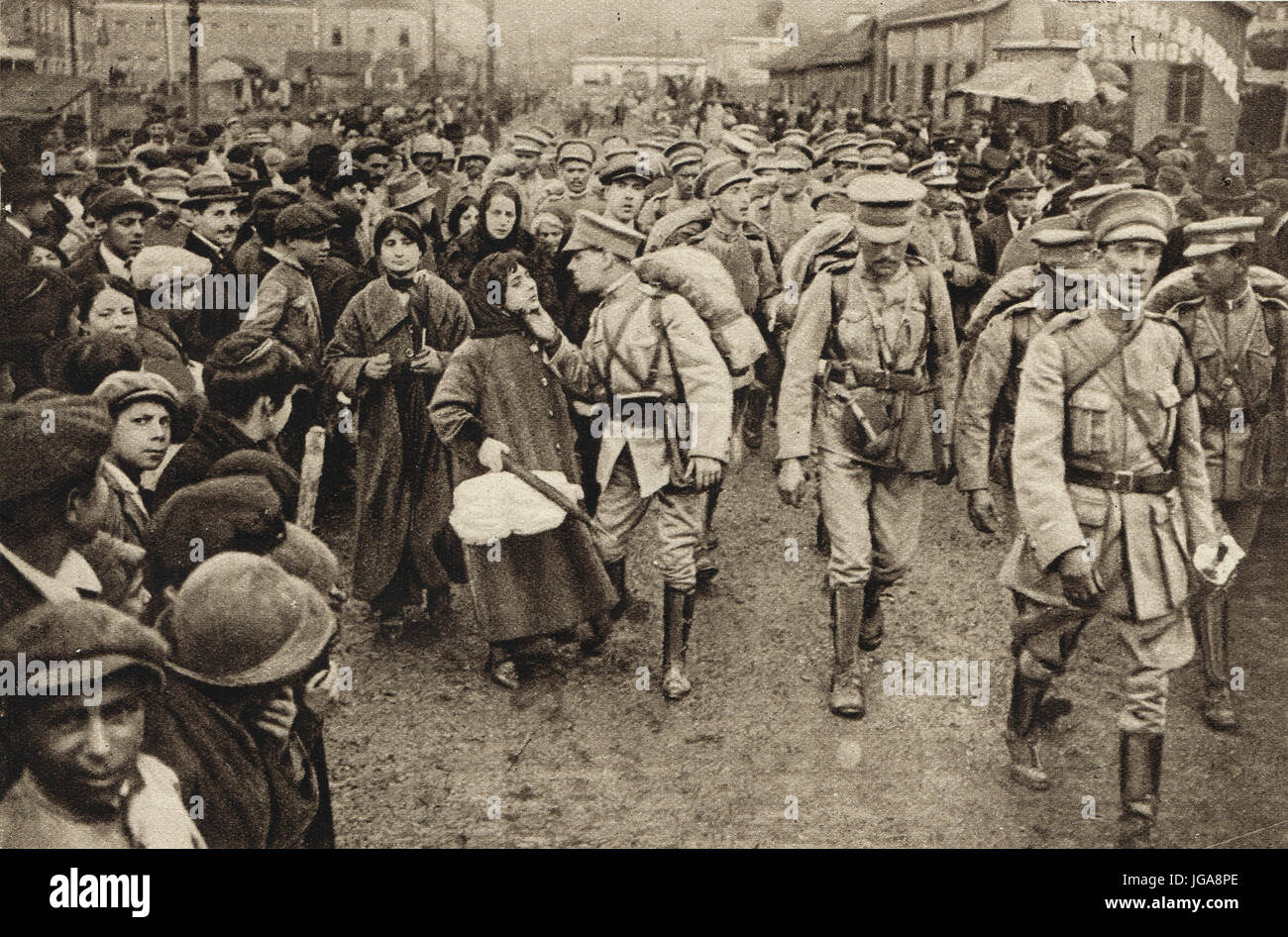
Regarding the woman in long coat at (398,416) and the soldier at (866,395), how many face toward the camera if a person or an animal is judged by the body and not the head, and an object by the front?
2

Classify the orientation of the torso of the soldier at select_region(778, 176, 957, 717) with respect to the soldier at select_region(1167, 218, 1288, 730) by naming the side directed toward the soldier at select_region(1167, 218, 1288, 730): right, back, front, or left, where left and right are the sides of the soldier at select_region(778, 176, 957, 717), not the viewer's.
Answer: left

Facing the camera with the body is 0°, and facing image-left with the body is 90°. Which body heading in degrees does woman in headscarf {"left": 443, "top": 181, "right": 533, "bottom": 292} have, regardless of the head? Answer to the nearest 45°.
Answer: approximately 315°

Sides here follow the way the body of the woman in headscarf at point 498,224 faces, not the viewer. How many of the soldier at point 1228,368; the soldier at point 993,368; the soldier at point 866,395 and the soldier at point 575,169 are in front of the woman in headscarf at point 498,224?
3

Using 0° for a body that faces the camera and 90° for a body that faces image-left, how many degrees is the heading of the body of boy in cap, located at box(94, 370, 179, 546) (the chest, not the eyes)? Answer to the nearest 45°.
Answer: approximately 315°
